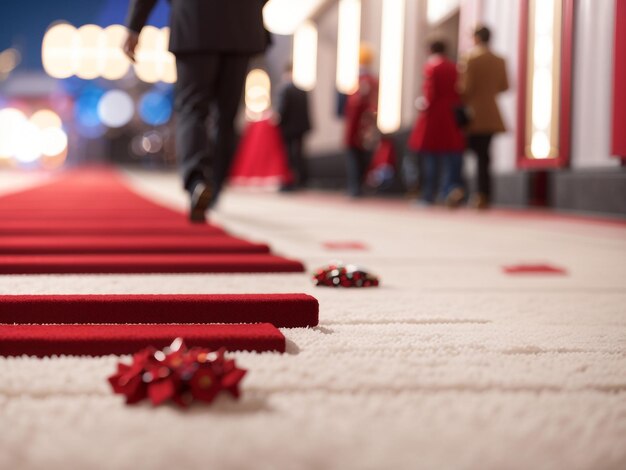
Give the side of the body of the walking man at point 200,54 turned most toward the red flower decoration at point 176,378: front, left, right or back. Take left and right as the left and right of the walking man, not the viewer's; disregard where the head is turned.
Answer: back

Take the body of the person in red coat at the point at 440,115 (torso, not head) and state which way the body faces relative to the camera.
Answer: away from the camera

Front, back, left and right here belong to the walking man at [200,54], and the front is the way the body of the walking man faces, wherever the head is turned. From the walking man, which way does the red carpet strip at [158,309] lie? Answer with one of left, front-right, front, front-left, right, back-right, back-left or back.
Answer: back

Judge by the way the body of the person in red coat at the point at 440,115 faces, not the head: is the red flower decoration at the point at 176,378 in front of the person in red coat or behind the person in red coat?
behind

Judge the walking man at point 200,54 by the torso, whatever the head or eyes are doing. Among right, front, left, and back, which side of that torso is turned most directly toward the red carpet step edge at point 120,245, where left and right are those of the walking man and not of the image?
back

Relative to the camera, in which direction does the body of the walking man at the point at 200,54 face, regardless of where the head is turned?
away from the camera

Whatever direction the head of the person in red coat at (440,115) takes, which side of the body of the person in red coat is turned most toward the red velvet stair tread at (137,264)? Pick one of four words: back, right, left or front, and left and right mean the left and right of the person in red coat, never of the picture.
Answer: back

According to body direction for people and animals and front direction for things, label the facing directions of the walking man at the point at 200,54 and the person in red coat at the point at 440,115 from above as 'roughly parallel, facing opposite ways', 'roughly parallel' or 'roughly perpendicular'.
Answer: roughly parallel

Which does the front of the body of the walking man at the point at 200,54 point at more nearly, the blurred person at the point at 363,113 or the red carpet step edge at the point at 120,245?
the blurred person
